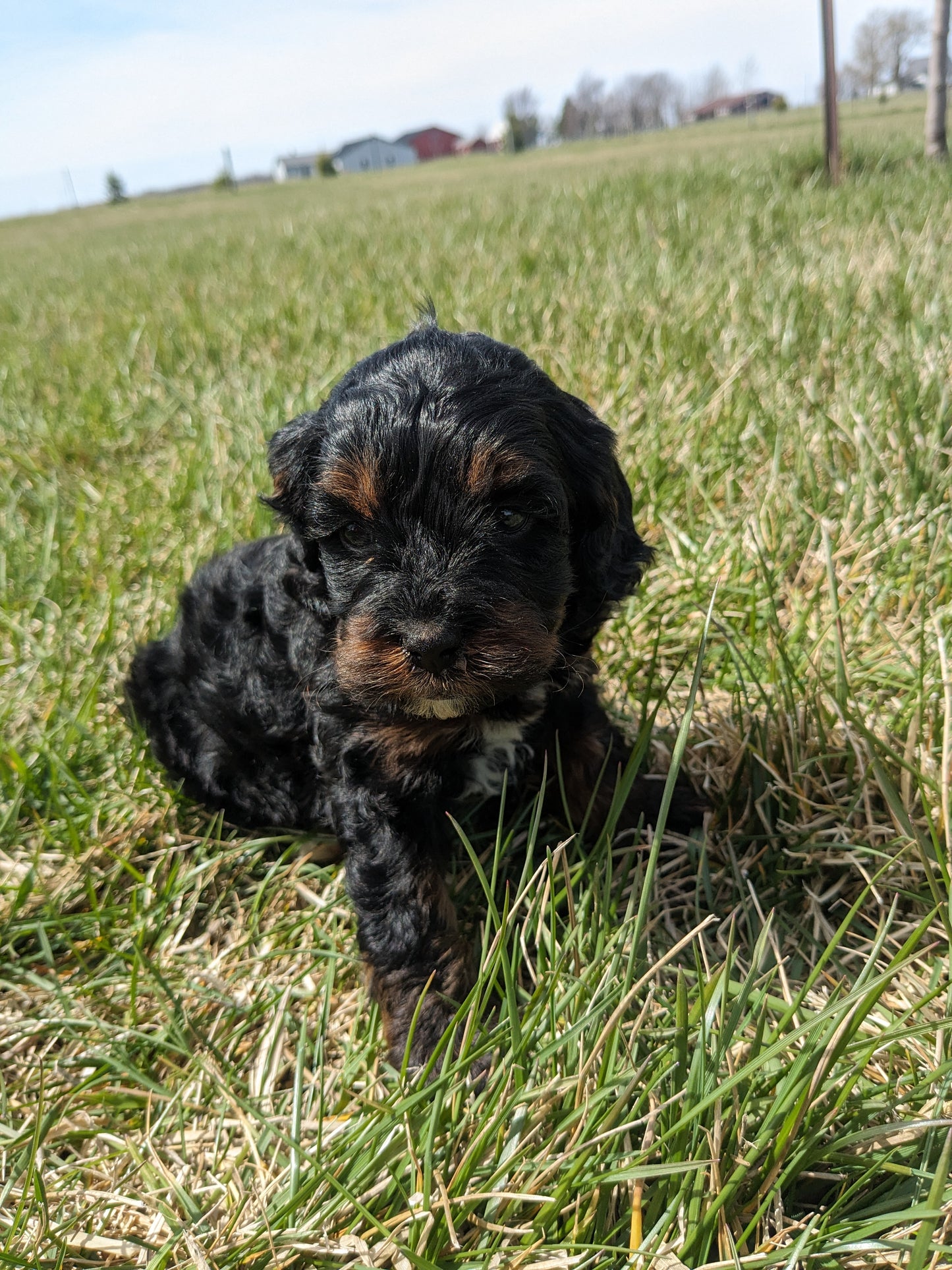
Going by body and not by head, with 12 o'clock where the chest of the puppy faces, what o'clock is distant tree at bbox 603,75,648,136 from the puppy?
The distant tree is roughly at 8 o'clock from the puppy.

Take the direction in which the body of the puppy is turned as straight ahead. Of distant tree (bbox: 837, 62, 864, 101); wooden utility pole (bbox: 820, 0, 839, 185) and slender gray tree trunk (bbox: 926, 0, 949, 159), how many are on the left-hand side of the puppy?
3

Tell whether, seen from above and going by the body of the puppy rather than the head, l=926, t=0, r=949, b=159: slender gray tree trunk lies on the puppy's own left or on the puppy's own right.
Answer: on the puppy's own left

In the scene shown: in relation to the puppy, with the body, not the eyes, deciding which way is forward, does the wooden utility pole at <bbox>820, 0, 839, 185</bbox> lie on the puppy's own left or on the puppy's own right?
on the puppy's own left

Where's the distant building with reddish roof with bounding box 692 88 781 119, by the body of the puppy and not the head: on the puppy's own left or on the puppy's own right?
on the puppy's own left

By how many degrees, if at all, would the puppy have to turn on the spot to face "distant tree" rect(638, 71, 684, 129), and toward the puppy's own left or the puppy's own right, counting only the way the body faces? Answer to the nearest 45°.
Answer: approximately 135° to the puppy's own left

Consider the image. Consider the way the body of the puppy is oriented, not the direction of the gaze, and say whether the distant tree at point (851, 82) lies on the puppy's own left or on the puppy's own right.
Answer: on the puppy's own left

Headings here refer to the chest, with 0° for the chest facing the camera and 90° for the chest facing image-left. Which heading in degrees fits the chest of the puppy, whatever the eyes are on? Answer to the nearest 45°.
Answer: approximately 315°
